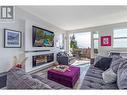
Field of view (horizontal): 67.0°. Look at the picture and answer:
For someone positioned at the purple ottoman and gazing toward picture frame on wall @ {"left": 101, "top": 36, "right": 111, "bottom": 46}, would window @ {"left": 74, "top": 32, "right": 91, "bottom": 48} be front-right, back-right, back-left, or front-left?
front-left

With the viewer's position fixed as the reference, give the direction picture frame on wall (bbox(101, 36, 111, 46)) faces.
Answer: facing the viewer

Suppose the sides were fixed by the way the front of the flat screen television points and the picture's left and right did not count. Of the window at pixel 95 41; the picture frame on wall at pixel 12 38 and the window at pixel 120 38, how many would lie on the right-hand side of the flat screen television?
1

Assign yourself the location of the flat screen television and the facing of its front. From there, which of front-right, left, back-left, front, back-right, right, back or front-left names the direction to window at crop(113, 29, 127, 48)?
front-left

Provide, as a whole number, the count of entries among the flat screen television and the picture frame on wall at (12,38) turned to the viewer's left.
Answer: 0

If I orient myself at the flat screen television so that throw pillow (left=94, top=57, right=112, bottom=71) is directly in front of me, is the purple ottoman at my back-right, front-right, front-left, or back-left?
front-right

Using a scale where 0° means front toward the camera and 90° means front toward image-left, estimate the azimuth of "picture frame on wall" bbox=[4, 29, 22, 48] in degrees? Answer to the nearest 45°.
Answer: approximately 315°

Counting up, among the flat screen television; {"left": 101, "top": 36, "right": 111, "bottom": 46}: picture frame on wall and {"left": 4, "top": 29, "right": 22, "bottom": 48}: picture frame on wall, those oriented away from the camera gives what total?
0

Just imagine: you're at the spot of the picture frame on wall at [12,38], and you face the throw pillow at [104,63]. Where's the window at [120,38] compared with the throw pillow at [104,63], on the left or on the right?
left

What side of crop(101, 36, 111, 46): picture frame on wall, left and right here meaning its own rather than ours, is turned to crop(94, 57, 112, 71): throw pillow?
front

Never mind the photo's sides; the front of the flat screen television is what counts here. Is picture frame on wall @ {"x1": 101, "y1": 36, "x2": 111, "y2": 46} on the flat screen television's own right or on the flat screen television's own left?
on the flat screen television's own left

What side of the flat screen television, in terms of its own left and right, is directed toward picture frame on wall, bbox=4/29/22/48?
right

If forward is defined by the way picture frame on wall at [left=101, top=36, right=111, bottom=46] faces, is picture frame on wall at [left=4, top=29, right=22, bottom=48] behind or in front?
in front

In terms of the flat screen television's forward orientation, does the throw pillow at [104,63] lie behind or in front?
in front
